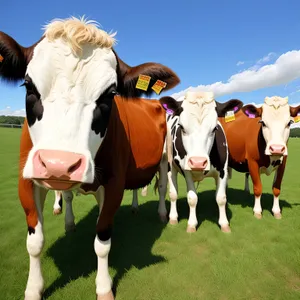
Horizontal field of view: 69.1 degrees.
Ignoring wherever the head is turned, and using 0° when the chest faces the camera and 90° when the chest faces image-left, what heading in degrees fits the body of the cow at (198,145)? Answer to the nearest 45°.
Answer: approximately 0°

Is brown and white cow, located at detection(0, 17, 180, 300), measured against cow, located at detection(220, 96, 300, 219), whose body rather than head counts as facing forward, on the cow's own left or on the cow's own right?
on the cow's own right

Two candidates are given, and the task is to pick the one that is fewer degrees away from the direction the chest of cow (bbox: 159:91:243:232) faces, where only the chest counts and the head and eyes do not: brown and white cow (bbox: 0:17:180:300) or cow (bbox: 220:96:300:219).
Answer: the brown and white cow

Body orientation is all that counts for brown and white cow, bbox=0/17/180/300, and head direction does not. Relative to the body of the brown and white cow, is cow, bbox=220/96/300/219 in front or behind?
behind

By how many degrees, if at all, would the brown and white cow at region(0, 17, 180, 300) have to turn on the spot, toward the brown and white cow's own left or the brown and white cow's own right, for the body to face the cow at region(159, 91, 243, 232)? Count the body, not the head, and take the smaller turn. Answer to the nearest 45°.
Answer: approximately 180°
